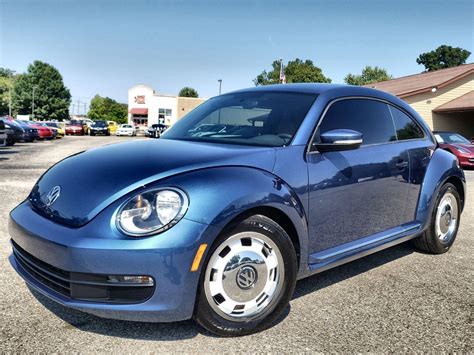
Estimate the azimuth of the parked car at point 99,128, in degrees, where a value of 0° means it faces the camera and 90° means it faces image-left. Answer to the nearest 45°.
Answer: approximately 0°

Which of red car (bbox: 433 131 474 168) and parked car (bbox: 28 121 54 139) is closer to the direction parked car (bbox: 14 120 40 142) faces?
the red car

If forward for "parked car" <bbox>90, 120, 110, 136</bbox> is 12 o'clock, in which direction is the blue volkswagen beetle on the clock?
The blue volkswagen beetle is roughly at 12 o'clock from the parked car.

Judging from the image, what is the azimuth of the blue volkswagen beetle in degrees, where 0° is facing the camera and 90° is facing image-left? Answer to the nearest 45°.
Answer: approximately 45°

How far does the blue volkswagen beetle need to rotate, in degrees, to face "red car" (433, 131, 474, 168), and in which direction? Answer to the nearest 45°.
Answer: approximately 180°

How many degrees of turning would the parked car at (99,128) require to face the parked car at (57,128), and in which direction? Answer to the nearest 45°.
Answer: approximately 45° to its right

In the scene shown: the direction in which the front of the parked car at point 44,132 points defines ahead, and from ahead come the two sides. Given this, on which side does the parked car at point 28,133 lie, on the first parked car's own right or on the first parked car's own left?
on the first parked car's own right

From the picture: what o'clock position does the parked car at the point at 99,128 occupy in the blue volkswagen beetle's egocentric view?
The parked car is roughly at 4 o'clock from the blue volkswagen beetle.
